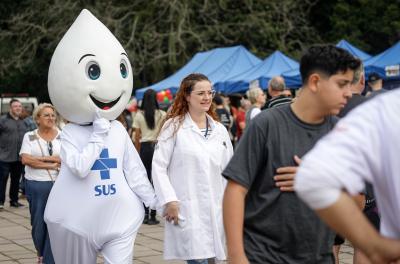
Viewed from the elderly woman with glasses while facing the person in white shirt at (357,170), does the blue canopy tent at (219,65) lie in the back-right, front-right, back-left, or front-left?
back-left

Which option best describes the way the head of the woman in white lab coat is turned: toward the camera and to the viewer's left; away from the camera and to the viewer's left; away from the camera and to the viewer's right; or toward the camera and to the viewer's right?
toward the camera and to the viewer's right

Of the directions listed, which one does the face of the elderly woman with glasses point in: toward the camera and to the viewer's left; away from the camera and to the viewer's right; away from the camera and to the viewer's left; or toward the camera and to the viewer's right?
toward the camera and to the viewer's right

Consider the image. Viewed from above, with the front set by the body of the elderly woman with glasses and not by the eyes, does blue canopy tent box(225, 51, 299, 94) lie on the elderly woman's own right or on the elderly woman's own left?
on the elderly woman's own left
